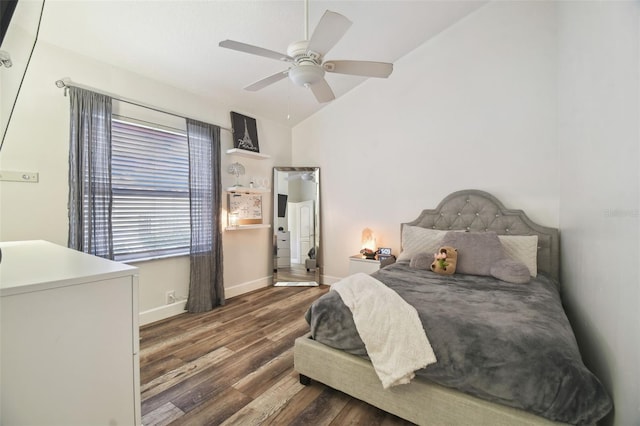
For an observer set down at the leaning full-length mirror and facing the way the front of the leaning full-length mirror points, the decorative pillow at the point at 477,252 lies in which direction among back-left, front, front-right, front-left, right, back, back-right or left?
front-left

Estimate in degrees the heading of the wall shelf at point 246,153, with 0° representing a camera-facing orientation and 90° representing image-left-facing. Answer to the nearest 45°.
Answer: approximately 315°

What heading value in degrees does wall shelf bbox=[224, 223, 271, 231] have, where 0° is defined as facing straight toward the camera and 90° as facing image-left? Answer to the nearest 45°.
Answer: approximately 315°

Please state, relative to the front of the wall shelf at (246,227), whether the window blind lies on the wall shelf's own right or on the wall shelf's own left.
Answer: on the wall shelf's own right

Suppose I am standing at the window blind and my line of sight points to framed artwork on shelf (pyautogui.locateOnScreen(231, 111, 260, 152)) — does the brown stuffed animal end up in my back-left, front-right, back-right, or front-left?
front-right

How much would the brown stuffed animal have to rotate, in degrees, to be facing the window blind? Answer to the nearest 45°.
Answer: approximately 45° to its right

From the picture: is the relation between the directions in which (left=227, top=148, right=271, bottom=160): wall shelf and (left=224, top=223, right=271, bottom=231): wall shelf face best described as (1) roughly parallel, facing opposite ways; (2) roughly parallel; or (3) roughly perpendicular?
roughly parallel

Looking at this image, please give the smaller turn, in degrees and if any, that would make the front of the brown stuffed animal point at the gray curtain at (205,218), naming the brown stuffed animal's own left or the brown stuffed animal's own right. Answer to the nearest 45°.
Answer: approximately 45° to the brown stuffed animal's own right

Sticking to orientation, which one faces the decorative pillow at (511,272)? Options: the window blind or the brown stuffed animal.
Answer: the window blind

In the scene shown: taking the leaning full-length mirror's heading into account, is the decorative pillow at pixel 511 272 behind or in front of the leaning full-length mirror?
in front

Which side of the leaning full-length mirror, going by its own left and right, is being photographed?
front

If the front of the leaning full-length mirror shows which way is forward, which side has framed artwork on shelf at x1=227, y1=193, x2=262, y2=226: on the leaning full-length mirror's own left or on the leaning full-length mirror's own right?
on the leaning full-length mirror's own right

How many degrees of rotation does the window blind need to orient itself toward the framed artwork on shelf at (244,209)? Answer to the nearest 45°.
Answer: approximately 45° to its left

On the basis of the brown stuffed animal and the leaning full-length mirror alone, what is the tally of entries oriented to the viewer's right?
0

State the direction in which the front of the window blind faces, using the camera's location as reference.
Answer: facing the viewer and to the right of the viewer

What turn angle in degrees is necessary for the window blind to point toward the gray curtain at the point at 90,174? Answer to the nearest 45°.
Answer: approximately 90° to its right
